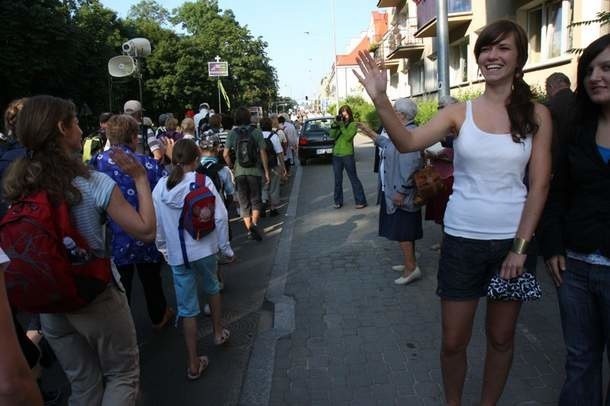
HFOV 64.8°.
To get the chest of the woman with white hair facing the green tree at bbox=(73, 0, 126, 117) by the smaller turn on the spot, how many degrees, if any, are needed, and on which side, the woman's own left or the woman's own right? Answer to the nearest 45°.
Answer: approximately 45° to the woman's own right

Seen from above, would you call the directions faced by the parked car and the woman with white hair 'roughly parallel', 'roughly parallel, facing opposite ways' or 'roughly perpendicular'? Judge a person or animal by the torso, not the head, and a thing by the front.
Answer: roughly perpendicular

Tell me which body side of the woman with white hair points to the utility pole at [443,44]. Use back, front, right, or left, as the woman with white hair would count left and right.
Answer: right

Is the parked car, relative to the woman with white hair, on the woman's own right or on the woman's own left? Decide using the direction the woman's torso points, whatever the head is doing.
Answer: on the woman's own right

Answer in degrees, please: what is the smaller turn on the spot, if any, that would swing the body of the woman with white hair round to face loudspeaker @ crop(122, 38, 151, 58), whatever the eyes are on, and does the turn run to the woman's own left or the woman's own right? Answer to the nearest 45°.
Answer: approximately 45° to the woman's own right

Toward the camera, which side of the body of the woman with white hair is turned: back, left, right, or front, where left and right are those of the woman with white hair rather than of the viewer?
left

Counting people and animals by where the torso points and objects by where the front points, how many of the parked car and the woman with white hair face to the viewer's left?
1

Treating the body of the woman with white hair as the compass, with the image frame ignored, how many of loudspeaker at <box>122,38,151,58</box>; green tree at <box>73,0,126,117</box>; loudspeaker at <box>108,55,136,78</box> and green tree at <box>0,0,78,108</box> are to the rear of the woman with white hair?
0
